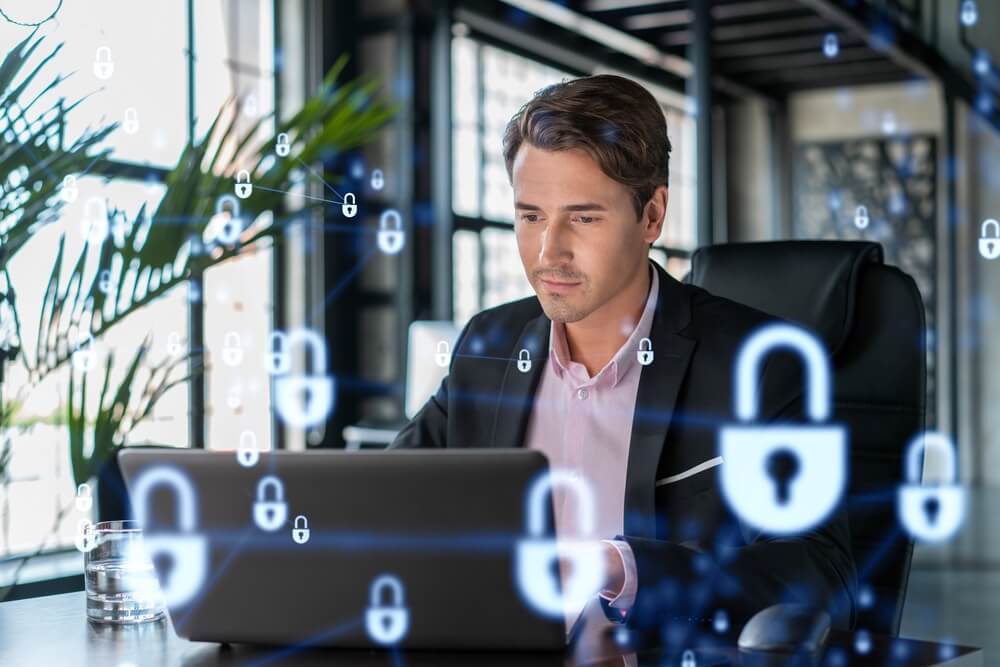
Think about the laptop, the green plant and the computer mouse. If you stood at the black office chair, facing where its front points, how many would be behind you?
0

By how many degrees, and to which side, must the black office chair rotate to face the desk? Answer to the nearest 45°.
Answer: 0° — it already faces it

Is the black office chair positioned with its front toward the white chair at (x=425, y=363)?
no

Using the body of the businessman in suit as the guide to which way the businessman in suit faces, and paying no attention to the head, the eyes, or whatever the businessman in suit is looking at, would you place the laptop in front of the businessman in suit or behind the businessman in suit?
in front

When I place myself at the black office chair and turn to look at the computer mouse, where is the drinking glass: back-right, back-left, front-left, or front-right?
front-right

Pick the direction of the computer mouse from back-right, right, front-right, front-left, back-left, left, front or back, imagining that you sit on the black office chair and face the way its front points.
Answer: front-left

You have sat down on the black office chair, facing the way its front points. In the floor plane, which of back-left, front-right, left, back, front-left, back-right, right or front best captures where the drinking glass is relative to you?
front

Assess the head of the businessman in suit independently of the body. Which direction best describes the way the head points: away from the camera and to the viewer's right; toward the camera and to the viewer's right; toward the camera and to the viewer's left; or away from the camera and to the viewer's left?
toward the camera and to the viewer's left

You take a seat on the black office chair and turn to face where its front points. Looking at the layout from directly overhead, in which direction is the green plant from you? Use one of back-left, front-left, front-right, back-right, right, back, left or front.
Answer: front-right

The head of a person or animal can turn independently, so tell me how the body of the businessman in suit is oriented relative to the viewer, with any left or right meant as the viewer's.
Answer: facing the viewer and to the left of the viewer

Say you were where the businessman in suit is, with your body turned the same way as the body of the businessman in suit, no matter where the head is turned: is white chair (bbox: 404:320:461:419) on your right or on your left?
on your right

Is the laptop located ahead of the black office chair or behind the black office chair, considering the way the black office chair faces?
ahead

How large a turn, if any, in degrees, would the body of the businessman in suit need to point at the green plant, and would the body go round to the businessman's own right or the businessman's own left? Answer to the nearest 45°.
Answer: approximately 90° to the businessman's own right

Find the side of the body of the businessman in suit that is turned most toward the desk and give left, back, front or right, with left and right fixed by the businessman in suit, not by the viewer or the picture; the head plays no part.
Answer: front
